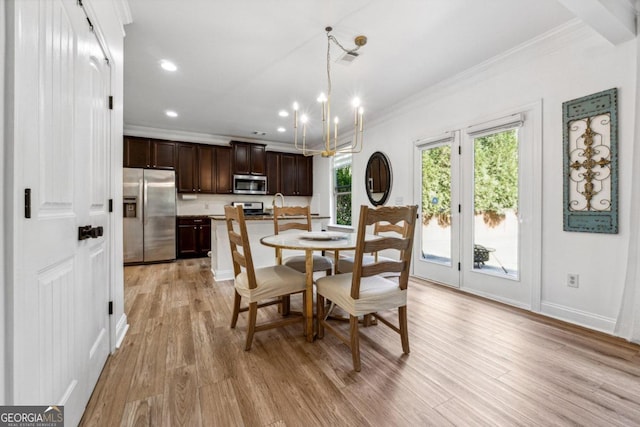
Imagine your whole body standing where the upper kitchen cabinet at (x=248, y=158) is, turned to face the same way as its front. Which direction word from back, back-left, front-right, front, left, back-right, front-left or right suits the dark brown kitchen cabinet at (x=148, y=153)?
right

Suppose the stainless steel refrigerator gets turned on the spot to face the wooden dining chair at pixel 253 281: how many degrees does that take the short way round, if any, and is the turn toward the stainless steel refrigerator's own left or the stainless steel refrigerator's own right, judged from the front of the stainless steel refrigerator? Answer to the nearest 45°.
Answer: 0° — it already faces it

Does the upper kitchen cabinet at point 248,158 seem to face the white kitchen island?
yes

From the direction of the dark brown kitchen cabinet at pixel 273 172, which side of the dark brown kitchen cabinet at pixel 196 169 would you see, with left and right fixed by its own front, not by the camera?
left

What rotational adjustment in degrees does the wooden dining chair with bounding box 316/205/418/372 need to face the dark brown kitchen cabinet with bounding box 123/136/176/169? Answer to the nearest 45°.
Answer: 0° — it already faces it

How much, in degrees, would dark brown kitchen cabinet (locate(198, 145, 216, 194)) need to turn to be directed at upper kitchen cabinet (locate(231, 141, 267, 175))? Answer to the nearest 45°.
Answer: approximately 90° to its left

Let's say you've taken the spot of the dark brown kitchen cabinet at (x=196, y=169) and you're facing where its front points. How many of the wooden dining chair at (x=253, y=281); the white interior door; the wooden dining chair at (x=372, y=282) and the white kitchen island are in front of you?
4

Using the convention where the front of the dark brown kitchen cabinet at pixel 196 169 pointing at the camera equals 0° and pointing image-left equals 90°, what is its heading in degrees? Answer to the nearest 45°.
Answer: approximately 0°

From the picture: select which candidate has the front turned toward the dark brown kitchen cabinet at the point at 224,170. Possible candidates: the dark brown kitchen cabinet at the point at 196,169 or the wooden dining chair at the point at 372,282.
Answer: the wooden dining chair

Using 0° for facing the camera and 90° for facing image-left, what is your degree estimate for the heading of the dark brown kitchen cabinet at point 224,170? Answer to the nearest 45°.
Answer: approximately 0°

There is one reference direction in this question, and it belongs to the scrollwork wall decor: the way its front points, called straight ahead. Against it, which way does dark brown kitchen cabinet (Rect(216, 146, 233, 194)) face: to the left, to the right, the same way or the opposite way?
to the left
